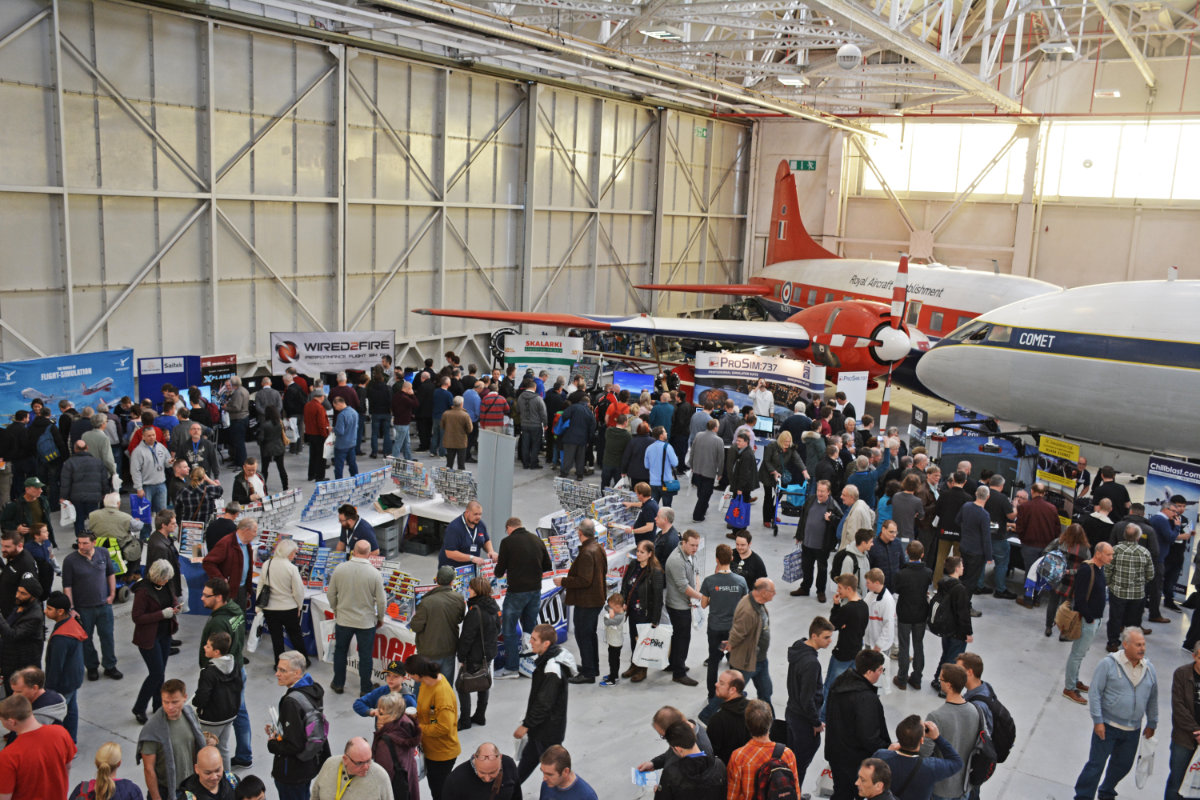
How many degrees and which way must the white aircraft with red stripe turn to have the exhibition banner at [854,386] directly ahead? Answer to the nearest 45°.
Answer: approximately 45° to its right

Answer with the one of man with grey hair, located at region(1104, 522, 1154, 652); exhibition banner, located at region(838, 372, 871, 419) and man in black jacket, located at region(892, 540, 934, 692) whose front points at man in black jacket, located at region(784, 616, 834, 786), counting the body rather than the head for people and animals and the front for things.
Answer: the exhibition banner

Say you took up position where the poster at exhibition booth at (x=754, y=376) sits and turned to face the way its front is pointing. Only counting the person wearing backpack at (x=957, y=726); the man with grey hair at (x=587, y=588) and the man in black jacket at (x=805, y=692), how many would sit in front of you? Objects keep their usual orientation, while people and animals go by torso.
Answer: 3

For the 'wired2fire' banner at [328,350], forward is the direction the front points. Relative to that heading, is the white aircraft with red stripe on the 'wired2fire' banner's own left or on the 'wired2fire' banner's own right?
on the 'wired2fire' banner's own left

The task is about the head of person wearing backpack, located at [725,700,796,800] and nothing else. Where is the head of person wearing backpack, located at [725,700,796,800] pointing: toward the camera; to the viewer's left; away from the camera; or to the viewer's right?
away from the camera

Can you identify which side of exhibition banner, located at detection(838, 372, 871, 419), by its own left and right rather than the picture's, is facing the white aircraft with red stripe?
back

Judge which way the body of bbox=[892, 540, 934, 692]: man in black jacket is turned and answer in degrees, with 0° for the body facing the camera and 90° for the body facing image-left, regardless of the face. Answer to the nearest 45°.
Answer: approximately 180°

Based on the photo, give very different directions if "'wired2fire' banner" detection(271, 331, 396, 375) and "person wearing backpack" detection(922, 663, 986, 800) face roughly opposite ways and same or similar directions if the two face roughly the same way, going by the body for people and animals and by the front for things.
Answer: very different directions

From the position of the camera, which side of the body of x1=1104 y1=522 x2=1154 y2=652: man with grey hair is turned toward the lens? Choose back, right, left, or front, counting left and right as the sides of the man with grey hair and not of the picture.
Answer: back

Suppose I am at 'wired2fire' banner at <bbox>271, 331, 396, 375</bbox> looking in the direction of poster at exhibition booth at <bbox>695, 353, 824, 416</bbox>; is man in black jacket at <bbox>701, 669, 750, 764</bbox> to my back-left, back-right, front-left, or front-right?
front-right

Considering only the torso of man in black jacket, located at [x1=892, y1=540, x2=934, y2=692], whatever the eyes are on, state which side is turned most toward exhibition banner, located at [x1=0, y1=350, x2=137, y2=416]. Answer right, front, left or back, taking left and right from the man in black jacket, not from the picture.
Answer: left

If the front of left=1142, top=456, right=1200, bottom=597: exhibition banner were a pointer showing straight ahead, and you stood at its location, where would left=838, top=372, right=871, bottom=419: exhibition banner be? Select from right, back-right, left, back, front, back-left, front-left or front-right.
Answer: back-right

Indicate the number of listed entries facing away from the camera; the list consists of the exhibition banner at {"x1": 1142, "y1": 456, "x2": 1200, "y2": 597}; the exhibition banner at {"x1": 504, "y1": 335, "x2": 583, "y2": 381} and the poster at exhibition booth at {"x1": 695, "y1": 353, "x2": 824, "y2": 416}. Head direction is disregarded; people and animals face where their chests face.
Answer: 0

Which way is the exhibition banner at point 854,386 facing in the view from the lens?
facing the viewer

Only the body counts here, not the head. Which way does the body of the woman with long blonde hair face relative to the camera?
away from the camera
